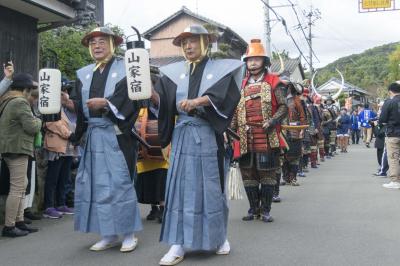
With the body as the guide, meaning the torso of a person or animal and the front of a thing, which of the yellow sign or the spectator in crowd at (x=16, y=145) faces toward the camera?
the yellow sign

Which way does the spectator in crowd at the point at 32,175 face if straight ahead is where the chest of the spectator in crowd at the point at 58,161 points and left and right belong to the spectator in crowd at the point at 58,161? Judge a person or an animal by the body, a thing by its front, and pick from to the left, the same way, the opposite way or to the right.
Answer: the same way

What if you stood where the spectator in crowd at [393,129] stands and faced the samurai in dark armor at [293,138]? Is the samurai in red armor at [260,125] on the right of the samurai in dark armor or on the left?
left

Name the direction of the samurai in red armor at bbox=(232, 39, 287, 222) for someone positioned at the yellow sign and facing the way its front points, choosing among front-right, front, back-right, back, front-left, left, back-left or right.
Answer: front

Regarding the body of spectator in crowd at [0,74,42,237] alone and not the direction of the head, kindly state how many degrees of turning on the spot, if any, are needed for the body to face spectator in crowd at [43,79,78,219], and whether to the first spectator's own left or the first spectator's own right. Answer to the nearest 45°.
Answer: approximately 45° to the first spectator's own left

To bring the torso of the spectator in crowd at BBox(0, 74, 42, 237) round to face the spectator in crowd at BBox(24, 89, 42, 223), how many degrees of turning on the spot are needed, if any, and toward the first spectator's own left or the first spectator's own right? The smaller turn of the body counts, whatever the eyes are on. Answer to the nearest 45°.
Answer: approximately 90° to the first spectator's own left

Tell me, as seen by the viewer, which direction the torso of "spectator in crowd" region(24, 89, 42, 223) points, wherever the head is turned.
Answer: to the viewer's right

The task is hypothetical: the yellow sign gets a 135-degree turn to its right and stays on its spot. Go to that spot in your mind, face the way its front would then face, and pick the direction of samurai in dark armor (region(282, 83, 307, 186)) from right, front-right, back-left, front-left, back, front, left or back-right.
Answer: back-left

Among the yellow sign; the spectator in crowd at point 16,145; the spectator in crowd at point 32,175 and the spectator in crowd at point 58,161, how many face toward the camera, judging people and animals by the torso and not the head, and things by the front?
1

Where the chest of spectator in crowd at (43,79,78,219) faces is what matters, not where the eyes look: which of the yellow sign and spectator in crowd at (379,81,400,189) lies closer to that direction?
the spectator in crowd

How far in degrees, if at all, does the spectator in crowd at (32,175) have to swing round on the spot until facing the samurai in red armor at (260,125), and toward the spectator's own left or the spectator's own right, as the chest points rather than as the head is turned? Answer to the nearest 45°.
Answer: approximately 45° to the spectator's own right

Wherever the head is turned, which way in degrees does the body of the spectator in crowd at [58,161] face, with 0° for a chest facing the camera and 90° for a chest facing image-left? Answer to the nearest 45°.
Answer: approximately 270°

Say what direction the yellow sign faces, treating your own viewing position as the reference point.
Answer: facing the viewer

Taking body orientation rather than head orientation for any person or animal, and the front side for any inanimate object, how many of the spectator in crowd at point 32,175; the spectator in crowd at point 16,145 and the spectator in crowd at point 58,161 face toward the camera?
0

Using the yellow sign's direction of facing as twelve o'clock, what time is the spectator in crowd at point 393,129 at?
The spectator in crowd is roughly at 12 o'clock from the yellow sign.

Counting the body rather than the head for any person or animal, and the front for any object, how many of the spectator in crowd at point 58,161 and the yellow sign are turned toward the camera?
1

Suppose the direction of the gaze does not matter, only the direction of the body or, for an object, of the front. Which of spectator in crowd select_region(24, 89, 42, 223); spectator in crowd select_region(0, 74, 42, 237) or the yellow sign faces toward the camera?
the yellow sign

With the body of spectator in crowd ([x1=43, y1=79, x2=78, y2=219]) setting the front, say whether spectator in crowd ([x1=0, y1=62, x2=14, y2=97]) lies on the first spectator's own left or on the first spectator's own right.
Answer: on the first spectator's own right

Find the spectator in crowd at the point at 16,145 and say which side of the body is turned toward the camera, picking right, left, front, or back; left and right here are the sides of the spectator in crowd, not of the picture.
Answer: right
